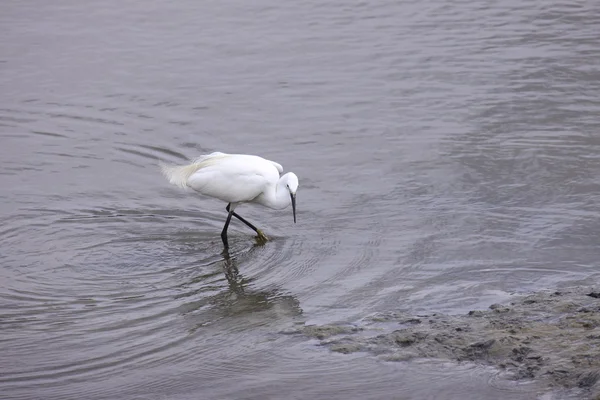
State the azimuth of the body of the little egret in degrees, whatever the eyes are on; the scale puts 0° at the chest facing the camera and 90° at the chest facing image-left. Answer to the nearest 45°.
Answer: approximately 270°
